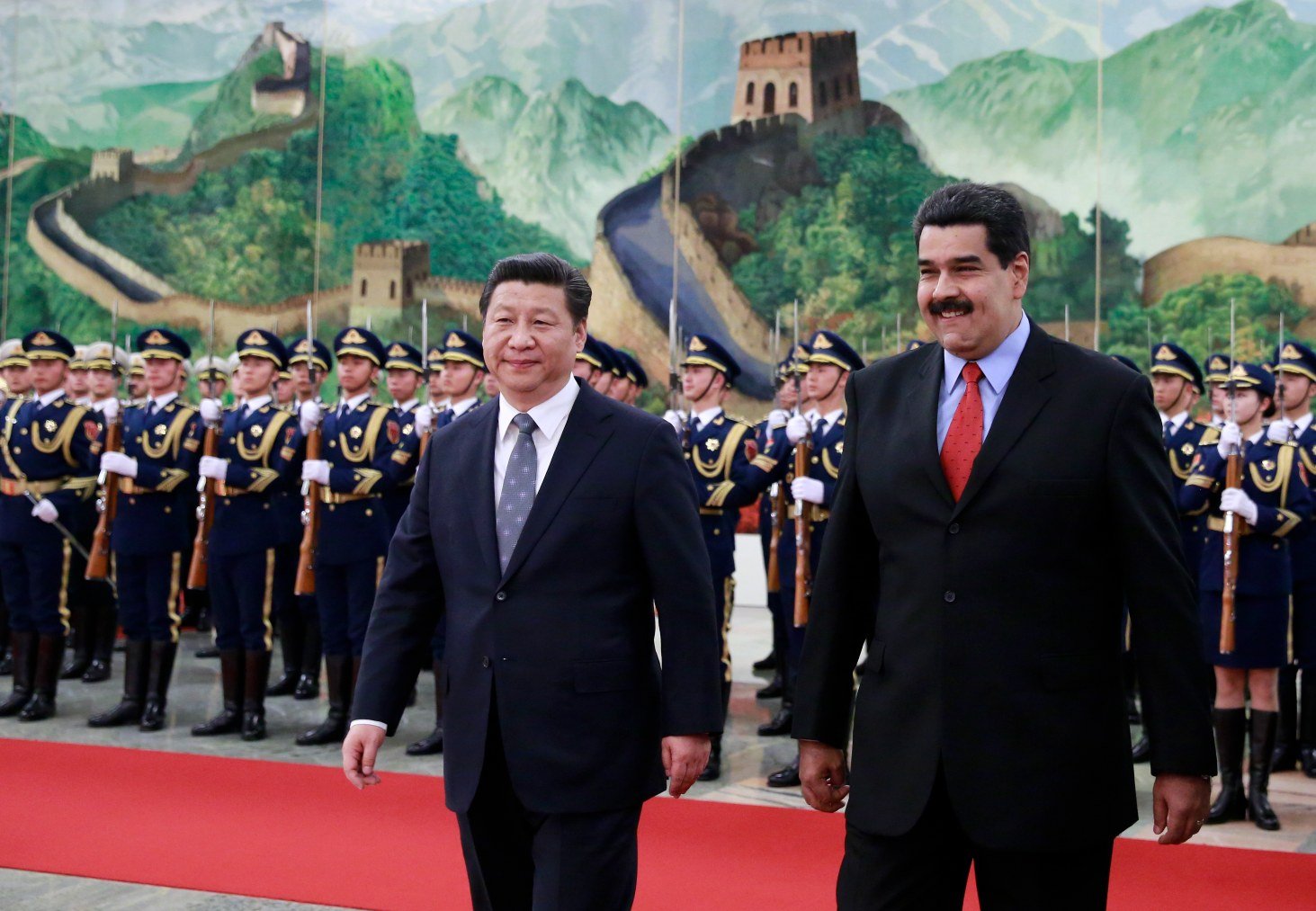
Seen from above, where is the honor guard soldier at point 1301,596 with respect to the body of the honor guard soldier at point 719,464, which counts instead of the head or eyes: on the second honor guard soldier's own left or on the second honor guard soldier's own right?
on the second honor guard soldier's own left

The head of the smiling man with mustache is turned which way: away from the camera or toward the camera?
toward the camera

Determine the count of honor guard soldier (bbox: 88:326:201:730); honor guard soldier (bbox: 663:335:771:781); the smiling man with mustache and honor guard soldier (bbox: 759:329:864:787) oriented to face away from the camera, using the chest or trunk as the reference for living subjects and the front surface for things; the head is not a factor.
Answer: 0

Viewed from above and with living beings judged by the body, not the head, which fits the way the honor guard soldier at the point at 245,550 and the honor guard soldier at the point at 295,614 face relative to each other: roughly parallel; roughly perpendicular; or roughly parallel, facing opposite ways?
roughly parallel

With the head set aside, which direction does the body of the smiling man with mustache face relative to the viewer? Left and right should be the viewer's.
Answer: facing the viewer and to the left of the viewer

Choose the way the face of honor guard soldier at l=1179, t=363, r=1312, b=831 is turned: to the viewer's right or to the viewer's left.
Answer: to the viewer's left

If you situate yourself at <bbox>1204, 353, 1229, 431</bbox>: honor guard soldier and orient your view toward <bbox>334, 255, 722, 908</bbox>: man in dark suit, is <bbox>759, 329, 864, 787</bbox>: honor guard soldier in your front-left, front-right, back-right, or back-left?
front-right

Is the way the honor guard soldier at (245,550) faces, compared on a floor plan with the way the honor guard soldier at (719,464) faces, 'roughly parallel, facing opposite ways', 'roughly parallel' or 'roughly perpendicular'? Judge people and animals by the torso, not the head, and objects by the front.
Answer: roughly parallel

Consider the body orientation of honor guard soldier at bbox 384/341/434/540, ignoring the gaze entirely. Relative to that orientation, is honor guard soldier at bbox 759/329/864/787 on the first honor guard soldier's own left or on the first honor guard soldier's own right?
on the first honor guard soldier's own left

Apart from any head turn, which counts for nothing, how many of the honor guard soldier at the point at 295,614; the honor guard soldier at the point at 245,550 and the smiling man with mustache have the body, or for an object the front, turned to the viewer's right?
0

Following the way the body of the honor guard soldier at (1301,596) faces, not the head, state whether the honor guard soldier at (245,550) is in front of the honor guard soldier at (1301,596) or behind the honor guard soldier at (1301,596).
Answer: in front

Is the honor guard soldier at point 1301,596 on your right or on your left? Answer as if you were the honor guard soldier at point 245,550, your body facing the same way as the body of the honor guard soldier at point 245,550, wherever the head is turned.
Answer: on your left

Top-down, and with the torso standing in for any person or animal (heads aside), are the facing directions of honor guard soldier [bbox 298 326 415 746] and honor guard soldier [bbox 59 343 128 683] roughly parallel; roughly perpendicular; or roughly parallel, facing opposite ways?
roughly parallel

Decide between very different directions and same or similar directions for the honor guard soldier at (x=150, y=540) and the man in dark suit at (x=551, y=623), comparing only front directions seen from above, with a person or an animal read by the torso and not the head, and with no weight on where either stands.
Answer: same or similar directions

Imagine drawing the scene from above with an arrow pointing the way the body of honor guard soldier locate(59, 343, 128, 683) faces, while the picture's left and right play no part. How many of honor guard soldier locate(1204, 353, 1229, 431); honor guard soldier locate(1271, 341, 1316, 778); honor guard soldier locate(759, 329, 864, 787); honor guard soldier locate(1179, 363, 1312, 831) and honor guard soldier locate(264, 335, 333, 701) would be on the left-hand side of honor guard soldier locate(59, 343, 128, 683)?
5

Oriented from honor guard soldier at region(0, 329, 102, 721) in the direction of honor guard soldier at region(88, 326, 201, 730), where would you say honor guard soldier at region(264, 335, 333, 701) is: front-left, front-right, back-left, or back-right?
front-left

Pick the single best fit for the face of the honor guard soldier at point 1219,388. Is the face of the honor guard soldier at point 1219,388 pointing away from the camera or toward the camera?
toward the camera
